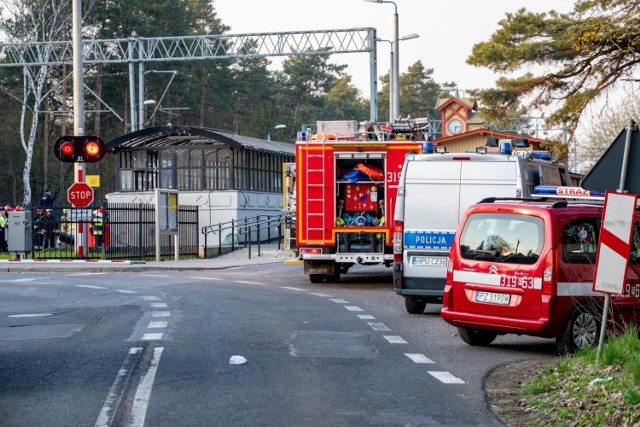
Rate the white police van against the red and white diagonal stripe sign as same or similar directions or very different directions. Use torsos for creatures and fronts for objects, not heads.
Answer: very different directions

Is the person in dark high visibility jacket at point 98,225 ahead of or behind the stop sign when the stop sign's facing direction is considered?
behind

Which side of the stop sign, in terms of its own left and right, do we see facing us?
front

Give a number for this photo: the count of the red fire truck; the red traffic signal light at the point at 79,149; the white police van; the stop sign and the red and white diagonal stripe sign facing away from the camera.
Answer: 2

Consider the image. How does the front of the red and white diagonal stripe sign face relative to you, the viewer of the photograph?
facing the viewer

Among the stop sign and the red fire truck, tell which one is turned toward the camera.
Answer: the stop sign

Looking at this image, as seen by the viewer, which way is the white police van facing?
away from the camera

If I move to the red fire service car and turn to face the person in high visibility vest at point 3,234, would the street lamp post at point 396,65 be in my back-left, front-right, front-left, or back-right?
front-right

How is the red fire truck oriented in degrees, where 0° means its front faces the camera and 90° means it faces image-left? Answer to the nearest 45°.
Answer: approximately 180°
